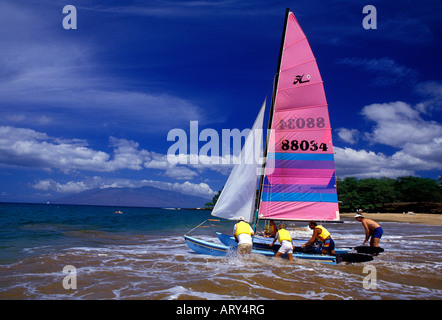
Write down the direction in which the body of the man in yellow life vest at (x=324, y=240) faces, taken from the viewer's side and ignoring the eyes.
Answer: to the viewer's left

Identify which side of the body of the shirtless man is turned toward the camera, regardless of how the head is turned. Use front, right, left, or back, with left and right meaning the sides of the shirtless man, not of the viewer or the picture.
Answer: left

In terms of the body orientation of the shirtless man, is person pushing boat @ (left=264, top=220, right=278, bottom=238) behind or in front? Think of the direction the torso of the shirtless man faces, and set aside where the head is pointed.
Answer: in front

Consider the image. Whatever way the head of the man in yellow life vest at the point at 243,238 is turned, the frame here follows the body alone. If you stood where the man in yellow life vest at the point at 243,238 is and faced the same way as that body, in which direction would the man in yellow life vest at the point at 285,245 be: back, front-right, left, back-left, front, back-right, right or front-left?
right

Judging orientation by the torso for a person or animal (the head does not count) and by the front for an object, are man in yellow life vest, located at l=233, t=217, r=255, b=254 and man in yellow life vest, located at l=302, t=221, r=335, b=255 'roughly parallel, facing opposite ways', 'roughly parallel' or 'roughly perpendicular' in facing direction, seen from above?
roughly perpendicular

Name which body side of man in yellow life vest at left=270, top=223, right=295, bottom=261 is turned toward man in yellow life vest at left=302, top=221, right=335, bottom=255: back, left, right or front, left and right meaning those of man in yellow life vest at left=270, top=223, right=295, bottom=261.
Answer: right

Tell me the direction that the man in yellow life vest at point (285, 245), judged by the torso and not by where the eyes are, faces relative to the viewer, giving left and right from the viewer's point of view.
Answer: facing away from the viewer and to the left of the viewer

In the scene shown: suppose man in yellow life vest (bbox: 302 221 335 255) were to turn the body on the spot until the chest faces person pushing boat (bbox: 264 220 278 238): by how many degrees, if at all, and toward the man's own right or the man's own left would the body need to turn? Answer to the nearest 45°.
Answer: approximately 45° to the man's own right

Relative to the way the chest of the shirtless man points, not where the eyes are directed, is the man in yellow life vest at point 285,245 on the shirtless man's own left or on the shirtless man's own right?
on the shirtless man's own left

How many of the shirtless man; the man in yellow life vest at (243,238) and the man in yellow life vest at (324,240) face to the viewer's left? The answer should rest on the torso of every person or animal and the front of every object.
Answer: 2

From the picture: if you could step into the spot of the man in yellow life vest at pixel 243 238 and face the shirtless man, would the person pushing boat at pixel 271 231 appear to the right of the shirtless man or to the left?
left

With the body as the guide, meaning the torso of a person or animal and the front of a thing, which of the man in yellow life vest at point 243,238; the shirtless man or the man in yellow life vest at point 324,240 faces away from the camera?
the man in yellow life vest at point 243,238

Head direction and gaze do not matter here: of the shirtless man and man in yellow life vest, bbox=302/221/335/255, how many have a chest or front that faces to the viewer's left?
2

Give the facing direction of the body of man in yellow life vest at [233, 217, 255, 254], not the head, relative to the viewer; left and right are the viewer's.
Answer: facing away from the viewer

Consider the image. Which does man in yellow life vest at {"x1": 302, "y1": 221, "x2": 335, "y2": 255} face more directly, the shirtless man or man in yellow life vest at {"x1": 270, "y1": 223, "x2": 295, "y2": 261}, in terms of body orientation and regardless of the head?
the man in yellow life vest
